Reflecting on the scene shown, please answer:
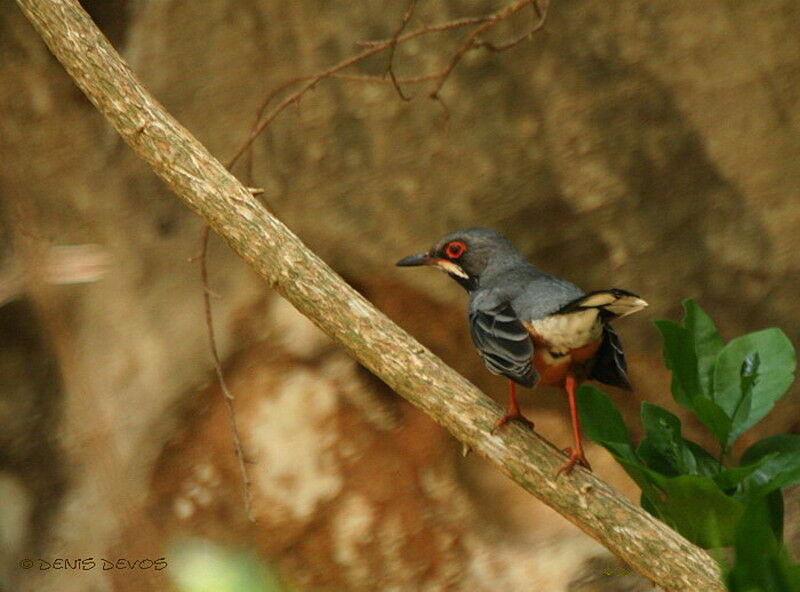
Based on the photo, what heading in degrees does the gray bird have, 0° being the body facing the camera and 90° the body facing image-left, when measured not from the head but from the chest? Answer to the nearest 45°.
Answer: approximately 135°
